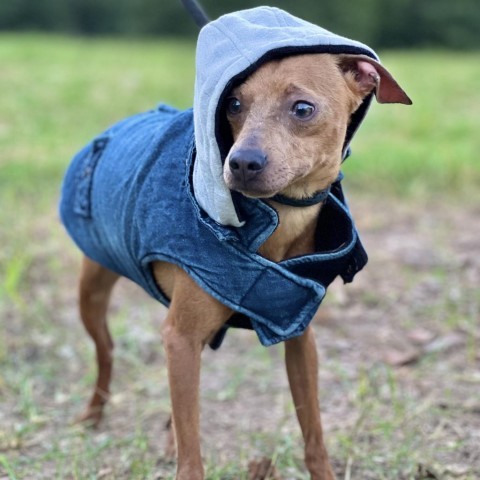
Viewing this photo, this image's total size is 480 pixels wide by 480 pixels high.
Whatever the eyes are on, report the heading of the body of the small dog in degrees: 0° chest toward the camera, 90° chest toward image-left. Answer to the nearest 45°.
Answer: approximately 315°
